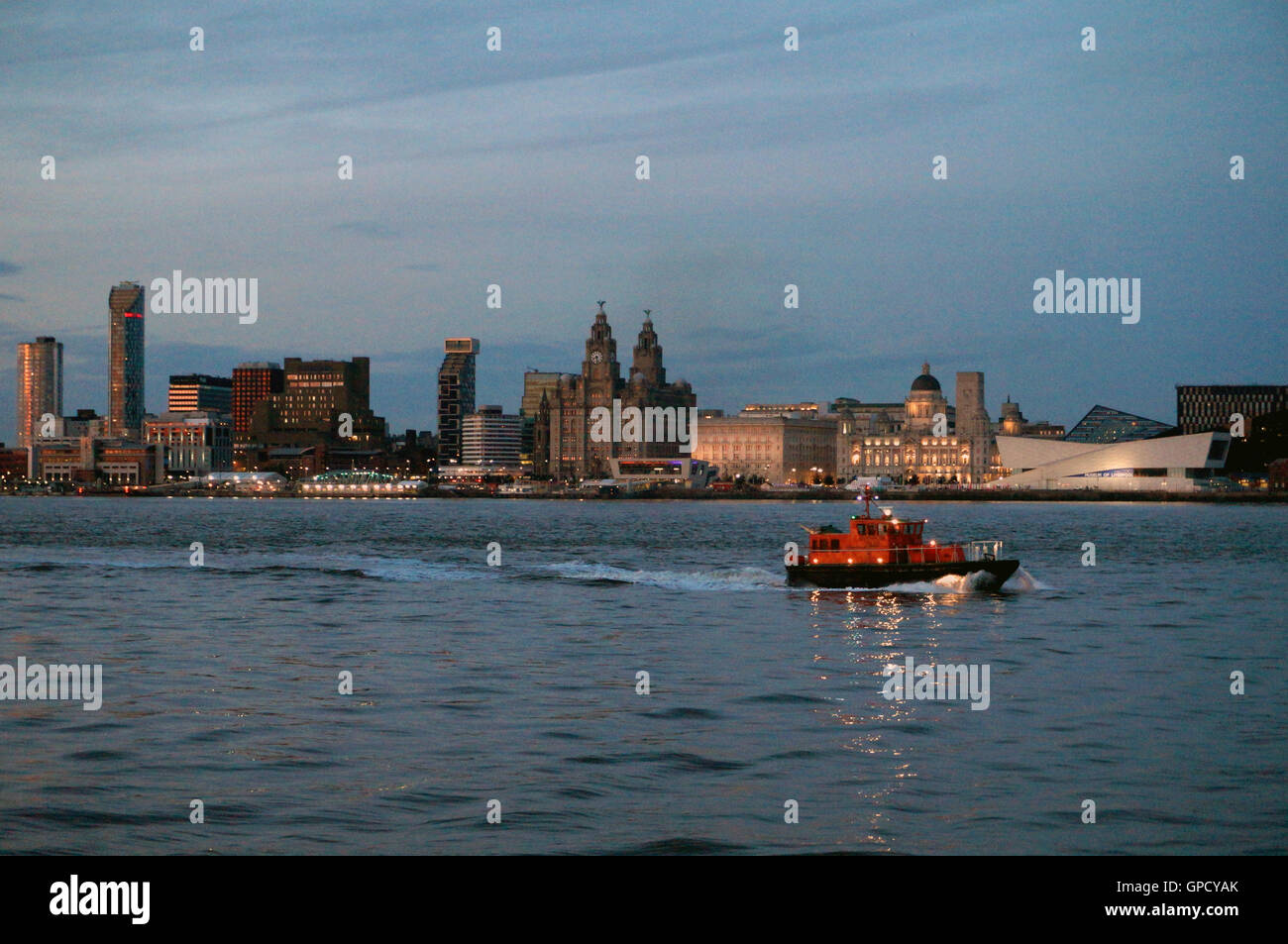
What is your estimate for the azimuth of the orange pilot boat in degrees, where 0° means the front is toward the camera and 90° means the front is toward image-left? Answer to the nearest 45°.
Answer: approximately 270°
